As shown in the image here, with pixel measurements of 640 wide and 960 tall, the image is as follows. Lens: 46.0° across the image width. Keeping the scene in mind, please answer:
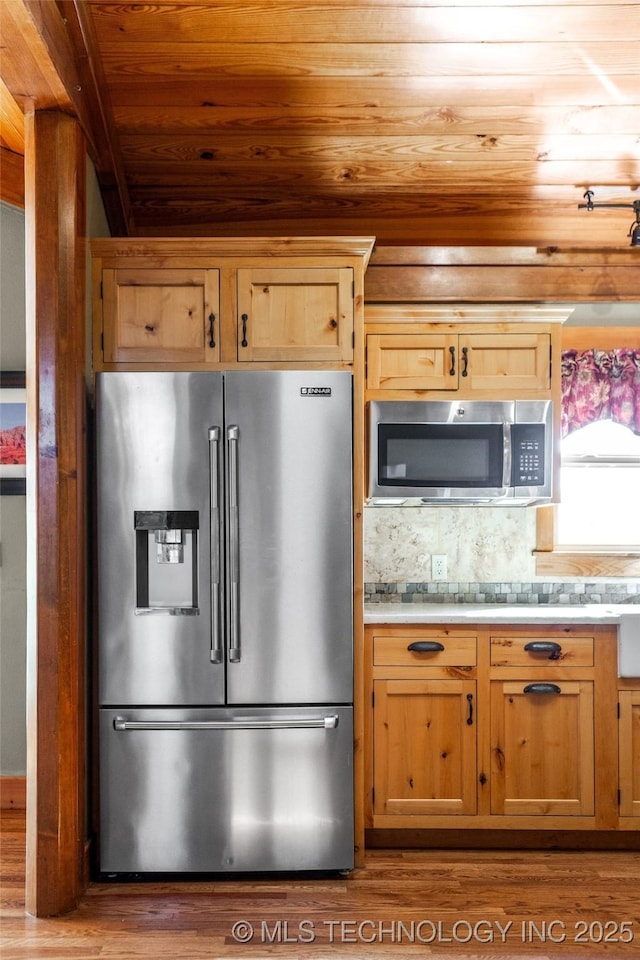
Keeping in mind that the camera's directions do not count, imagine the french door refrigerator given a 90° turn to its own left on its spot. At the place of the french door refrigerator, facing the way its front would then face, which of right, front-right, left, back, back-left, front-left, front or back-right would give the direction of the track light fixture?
front

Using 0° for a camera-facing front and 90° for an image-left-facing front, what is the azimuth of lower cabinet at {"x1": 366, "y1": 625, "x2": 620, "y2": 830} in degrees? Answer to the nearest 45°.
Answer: approximately 0°

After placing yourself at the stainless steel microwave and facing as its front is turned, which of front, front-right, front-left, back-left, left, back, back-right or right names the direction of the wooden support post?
front-right

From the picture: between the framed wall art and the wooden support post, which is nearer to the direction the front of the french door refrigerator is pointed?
the wooden support post

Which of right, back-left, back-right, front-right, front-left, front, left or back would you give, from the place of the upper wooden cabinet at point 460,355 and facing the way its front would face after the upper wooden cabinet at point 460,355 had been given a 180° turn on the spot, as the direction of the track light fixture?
right

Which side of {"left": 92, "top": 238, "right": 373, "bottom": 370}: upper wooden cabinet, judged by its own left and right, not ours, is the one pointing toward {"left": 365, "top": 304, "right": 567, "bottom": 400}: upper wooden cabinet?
left

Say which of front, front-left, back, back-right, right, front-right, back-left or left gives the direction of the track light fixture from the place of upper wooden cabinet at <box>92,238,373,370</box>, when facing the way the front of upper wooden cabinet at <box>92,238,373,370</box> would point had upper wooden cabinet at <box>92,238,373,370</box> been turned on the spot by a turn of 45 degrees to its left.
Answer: front-left
